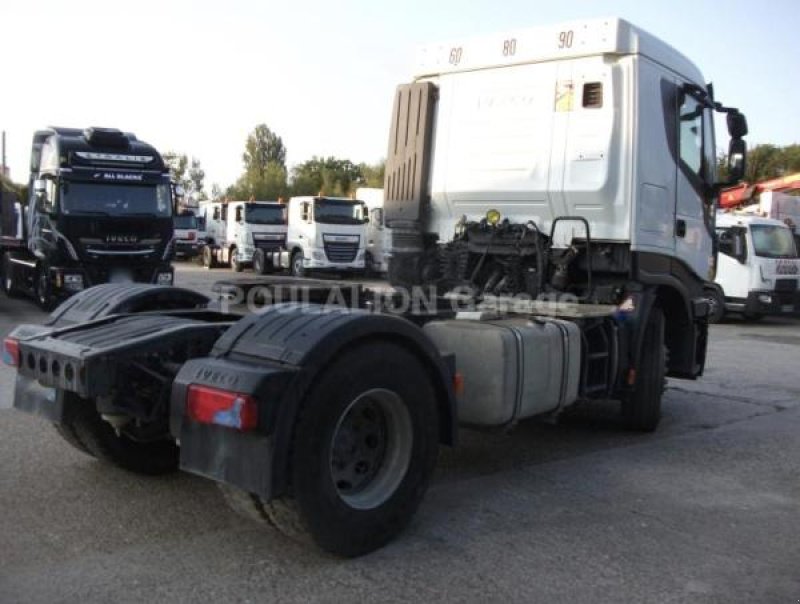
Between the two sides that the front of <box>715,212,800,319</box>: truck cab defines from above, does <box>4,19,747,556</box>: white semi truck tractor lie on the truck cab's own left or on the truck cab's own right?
on the truck cab's own right

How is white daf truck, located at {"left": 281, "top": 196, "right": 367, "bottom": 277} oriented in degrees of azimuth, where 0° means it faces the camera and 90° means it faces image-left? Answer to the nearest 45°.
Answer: approximately 315°

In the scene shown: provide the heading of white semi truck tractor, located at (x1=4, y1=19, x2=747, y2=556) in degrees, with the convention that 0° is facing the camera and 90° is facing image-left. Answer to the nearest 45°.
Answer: approximately 225°

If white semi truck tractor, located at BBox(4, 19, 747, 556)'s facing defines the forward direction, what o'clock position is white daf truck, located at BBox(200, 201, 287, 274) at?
The white daf truck is roughly at 10 o'clock from the white semi truck tractor.

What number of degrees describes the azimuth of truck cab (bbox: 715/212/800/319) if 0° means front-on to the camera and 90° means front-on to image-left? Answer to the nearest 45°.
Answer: approximately 315°

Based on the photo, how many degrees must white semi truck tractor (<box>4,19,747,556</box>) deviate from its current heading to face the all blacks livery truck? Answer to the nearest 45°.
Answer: approximately 90° to its left

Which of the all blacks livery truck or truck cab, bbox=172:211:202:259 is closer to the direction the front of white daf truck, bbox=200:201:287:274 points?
the all blacks livery truck

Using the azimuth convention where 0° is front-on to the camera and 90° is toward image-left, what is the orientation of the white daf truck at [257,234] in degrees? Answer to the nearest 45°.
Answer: approximately 315°

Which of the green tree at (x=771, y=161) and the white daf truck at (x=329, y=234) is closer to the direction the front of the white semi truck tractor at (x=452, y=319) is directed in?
the green tree
